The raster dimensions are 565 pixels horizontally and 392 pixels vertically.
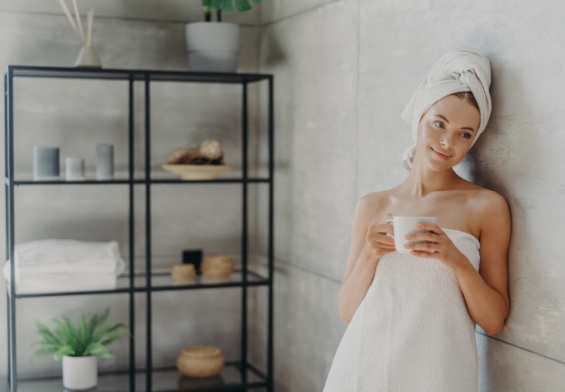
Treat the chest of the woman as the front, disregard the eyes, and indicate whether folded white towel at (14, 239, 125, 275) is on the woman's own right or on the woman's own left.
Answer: on the woman's own right

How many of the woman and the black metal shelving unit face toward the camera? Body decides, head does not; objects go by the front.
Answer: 2

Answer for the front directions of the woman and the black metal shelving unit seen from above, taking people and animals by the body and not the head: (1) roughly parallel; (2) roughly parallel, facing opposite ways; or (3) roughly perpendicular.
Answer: roughly parallel

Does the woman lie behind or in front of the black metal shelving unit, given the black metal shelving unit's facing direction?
in front

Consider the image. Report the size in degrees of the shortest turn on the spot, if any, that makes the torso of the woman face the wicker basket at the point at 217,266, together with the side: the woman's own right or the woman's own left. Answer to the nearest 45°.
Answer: approximately 135° to the woman's own right

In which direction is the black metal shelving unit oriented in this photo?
toward the camera

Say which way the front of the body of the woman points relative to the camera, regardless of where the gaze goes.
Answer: toward the camera

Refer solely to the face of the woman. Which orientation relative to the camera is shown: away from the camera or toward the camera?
toward the camera
